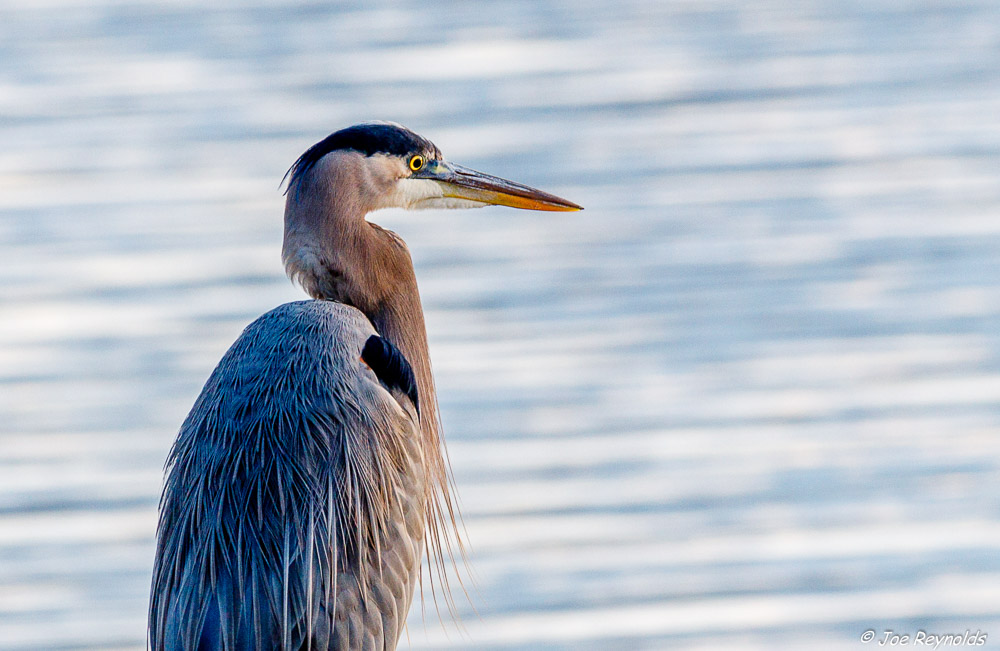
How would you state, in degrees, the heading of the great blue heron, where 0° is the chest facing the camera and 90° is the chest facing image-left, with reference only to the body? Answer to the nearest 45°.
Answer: approximately 225°
